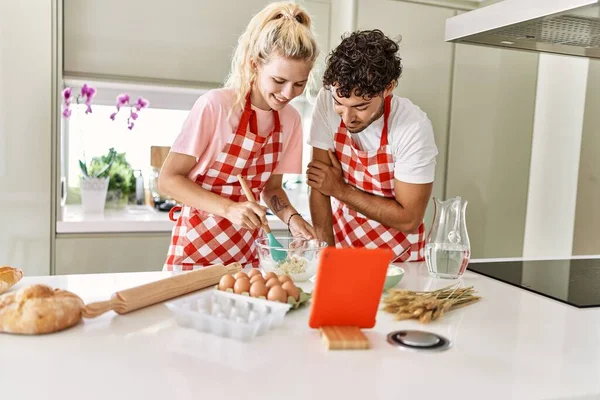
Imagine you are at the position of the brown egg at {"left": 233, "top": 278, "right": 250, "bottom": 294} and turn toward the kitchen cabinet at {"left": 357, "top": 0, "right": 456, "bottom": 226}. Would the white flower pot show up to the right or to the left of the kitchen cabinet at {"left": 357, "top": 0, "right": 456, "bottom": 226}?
left

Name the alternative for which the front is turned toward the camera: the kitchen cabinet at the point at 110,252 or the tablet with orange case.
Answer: the kitchen cabinet

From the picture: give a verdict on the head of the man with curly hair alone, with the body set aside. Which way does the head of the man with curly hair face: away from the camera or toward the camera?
toward the camera

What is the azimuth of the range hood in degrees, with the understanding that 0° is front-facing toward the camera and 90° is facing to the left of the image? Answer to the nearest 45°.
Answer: approximately 45°

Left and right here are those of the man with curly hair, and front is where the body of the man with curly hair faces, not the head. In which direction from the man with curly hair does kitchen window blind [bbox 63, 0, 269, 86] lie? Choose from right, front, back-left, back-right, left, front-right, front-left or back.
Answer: right

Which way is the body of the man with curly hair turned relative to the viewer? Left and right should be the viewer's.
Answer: facing the viewer and to the left of the viewer

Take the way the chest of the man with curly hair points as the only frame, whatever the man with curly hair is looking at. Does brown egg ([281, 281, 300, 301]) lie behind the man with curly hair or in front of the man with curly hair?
in front

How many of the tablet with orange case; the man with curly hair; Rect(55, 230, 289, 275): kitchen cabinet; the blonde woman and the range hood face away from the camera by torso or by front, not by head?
1

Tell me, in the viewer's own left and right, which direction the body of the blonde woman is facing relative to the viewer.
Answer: facing the viewer and to the right of the viewer

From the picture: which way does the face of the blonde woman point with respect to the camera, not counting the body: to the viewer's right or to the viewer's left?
to the viewer's right

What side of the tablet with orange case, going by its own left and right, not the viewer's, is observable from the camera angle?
back

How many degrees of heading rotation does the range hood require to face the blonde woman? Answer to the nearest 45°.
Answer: approximately 45° to its right

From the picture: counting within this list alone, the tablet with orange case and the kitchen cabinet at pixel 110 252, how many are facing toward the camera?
1

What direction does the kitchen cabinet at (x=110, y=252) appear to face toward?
toward the camera
